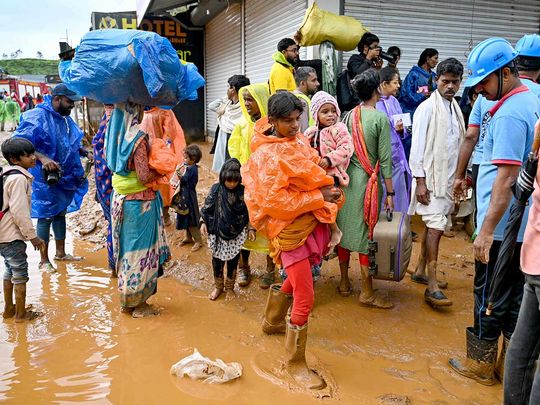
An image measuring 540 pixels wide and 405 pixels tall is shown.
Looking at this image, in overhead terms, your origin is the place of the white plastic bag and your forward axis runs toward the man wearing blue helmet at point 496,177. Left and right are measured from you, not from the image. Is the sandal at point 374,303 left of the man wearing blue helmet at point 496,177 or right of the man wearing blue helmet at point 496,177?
left

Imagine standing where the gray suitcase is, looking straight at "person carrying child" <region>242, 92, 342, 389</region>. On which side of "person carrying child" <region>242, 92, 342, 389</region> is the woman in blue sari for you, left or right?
right

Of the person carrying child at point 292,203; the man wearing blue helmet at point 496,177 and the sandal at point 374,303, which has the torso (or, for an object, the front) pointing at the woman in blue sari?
the man wearing blue helmet

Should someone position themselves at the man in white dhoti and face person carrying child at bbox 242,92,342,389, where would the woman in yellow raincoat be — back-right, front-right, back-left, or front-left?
front-right

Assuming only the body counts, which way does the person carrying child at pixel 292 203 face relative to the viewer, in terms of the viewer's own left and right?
facing the viewer and to the right of the viewer

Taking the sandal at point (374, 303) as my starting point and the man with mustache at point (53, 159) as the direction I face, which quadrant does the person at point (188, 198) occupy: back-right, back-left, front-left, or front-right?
front-right

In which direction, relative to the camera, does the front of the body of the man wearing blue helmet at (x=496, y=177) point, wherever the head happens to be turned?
to the viewer's left
